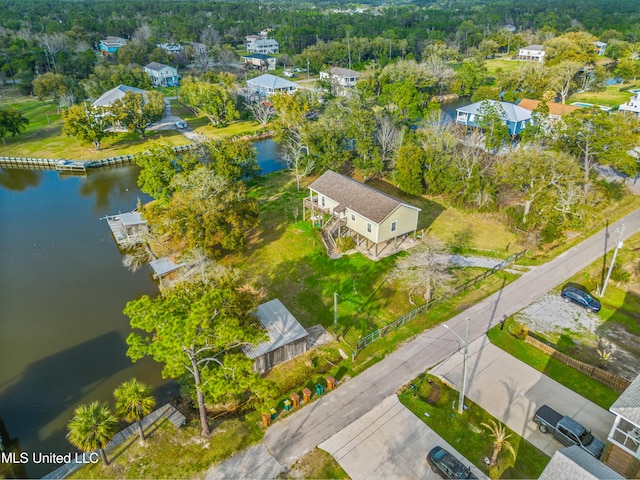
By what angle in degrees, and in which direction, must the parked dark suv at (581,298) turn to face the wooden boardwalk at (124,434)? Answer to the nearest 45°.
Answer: approximately 90° to its right

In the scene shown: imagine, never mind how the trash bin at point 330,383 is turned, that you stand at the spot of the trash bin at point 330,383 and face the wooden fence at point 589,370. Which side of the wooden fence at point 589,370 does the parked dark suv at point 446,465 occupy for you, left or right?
right

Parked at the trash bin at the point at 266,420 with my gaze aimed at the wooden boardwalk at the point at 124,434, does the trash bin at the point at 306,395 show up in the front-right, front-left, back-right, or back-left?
back-right

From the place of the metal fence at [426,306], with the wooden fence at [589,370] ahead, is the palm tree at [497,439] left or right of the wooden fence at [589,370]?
right

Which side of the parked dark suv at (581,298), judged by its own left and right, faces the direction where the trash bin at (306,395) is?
right

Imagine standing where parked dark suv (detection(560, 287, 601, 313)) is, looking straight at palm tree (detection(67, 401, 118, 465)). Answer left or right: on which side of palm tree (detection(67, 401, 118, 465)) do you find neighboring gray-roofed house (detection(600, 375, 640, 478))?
left
